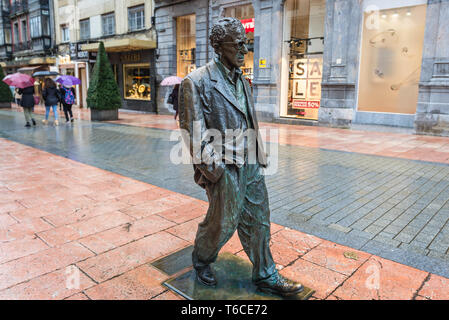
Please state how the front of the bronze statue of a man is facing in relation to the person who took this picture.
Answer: facing the viewer and to the right of the viewer

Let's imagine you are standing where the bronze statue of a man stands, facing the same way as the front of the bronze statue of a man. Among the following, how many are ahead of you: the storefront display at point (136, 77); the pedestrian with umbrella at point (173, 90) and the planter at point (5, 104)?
0

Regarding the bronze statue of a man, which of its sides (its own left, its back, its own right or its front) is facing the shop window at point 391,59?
left

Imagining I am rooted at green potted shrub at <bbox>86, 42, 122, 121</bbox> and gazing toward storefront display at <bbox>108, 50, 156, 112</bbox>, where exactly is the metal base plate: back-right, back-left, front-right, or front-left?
back-right

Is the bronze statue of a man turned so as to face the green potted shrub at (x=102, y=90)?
no

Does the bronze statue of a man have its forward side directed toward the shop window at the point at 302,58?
no

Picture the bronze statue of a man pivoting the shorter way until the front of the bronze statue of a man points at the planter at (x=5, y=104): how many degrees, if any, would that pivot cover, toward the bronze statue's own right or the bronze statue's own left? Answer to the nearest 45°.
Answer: approximately 180°

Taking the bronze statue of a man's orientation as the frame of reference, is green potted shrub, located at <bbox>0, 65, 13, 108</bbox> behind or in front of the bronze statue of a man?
behind

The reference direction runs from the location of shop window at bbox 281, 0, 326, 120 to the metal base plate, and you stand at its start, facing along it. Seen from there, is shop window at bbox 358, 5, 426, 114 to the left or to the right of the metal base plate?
left

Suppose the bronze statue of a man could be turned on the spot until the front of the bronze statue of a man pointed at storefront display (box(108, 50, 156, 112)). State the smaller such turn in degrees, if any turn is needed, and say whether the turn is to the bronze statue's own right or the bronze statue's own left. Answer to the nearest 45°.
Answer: approximately 135° to the bronze statue's own left

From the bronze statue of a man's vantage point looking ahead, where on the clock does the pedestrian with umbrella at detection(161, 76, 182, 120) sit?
The pedestrian with umbrella is roughly at 7 o'clock from the bronze statue of a man.

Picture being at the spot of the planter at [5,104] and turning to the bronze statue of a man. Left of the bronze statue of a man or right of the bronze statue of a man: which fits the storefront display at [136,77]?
left

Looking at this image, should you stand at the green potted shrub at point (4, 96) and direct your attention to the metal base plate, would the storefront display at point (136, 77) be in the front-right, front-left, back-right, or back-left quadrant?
front-left

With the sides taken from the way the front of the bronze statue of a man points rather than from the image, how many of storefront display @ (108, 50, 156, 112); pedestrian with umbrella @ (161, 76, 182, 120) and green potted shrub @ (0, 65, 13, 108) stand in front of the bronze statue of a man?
0
